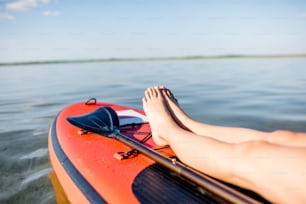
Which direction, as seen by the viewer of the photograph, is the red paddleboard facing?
facing away from the viewer and to the left of the viewer
